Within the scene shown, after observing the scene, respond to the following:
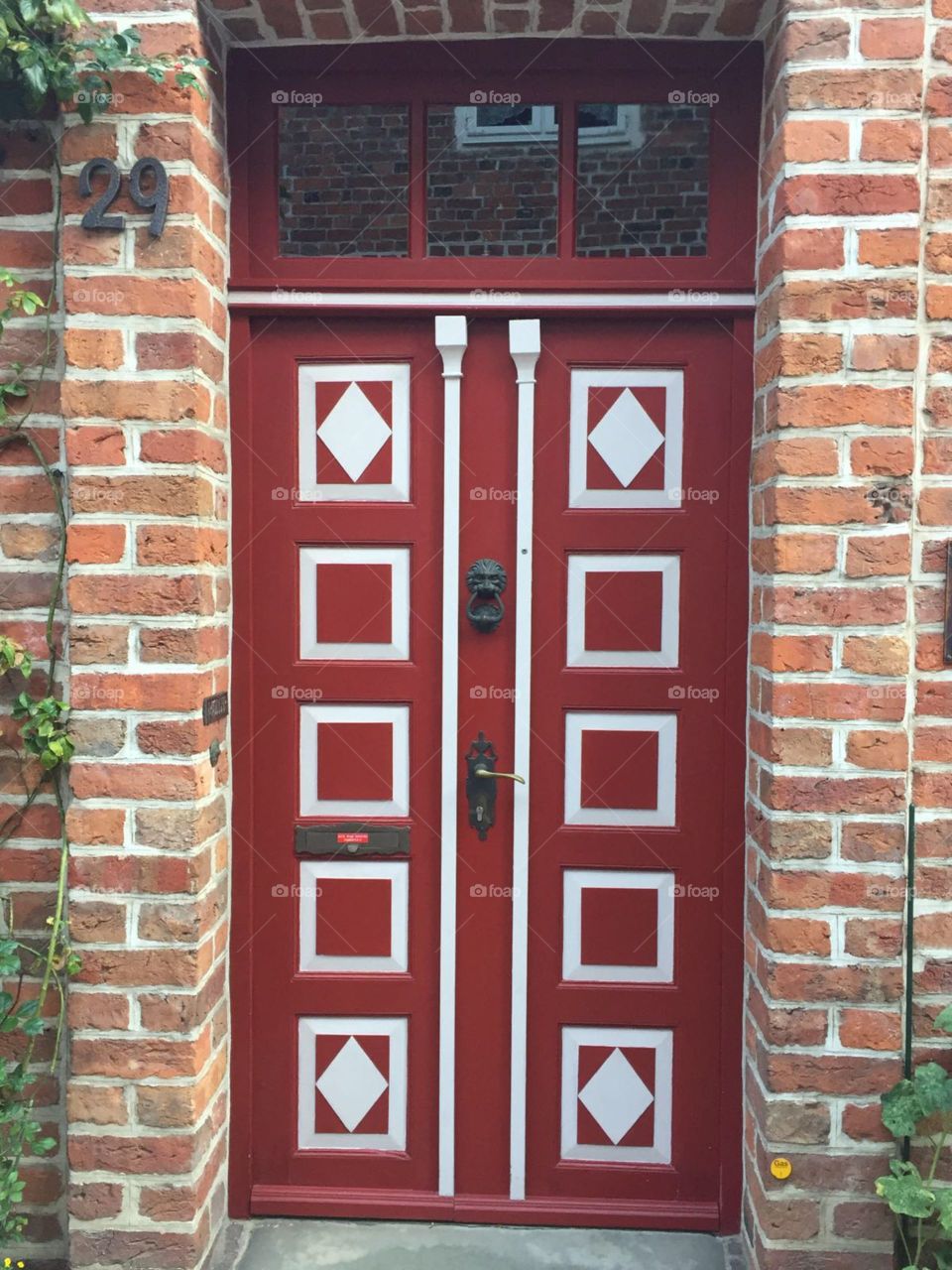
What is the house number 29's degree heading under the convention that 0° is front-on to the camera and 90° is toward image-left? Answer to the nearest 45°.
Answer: approximately 0°

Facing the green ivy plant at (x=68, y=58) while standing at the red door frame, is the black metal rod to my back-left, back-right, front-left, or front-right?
back-left

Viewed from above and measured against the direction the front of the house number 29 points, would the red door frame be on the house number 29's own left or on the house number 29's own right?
on the house number 29's own left

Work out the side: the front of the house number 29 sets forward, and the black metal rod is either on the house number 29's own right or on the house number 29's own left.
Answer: on the house number 29's own left
